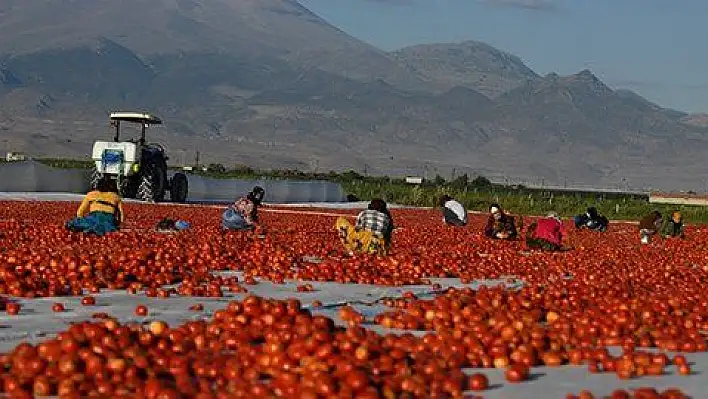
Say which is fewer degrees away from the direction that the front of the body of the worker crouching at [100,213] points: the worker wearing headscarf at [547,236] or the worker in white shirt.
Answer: the worker in white shirt

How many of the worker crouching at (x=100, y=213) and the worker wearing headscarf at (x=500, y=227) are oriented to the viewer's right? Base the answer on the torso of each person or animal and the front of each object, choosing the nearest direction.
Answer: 0

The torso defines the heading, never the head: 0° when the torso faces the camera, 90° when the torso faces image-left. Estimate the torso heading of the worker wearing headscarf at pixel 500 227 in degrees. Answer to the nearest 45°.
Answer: approximately 45°

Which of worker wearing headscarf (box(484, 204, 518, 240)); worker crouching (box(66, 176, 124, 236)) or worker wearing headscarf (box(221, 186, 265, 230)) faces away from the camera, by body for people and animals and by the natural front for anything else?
the worker crouching

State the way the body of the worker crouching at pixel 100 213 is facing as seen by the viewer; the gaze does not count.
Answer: away from the camera

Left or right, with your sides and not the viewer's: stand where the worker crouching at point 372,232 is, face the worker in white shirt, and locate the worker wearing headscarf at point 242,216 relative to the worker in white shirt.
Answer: left

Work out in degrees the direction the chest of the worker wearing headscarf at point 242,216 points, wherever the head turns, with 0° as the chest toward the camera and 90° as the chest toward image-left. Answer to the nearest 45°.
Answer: approximately 270°

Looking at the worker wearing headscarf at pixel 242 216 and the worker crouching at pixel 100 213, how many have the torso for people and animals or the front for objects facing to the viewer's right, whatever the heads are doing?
1
